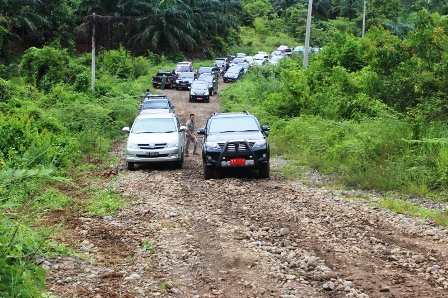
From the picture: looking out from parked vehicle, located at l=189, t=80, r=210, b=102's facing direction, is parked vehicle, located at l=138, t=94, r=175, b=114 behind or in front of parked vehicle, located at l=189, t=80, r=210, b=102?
in front

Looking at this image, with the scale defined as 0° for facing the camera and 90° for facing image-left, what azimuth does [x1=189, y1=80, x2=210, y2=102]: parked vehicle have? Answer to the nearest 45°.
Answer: approximately 0°

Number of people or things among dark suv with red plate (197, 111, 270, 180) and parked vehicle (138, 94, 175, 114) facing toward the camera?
2

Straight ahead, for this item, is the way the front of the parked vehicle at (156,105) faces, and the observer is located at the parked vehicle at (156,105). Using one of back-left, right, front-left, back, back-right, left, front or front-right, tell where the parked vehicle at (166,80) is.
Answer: back

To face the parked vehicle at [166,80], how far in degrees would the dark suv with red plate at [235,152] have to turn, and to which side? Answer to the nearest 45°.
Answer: approximately 180°

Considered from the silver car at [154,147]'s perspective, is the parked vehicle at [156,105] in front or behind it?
behind

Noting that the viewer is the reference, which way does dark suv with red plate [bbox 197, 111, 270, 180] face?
facing the viewer

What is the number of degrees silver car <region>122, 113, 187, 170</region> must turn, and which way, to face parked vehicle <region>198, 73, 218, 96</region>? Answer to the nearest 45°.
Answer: approximately 180°

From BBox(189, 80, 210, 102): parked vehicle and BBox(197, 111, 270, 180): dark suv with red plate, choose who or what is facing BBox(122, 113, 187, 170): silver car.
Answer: the parked vehicle

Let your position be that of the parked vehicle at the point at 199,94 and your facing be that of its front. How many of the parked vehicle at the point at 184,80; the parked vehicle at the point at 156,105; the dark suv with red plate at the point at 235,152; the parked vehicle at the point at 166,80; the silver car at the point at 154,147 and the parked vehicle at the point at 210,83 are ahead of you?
3

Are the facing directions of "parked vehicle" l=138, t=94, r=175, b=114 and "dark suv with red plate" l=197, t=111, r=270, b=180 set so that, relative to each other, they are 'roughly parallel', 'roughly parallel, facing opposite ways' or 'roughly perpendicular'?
roughly parallel

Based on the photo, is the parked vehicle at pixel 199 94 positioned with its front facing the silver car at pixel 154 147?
yes

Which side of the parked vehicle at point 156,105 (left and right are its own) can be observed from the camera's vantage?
front

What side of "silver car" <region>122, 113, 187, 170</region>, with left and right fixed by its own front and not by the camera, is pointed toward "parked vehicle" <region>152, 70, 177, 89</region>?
back
